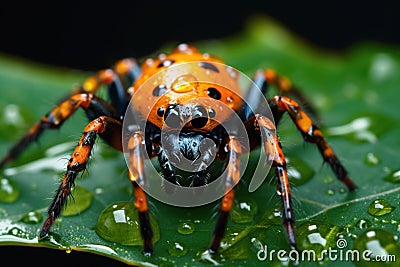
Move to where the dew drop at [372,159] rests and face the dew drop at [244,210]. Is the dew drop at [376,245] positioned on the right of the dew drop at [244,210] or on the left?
left

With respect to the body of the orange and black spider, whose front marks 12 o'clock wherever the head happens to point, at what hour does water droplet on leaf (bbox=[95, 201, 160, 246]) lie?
The water droplet on leaf is roughly at 1 o'clock from the orange and black spider.

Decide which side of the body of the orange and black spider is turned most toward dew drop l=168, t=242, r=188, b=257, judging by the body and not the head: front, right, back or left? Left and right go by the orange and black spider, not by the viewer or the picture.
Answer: front

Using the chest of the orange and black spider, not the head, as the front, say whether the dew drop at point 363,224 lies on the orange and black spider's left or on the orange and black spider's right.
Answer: on the orange and black spider's left

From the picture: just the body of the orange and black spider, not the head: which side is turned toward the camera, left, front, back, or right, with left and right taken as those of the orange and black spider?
front

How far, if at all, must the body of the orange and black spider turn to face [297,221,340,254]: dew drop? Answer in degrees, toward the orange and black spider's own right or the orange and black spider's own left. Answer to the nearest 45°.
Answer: approximately 45° to the orange and black spider's own left

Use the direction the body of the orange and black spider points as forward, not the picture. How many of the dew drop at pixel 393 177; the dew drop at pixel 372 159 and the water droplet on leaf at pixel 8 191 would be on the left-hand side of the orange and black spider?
2

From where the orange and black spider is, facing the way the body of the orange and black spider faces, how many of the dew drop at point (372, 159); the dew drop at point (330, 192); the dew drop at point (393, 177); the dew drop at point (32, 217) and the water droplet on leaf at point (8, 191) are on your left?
3

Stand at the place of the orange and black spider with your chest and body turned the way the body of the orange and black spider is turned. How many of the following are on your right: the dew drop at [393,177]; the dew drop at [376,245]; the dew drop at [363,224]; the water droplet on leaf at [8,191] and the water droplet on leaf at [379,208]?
1

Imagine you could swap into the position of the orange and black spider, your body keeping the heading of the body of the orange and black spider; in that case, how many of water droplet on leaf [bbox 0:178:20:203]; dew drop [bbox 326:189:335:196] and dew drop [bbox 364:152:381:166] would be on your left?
2

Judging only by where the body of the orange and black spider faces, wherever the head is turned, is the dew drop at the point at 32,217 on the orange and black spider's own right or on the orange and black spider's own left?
on the orange and black spider's own right

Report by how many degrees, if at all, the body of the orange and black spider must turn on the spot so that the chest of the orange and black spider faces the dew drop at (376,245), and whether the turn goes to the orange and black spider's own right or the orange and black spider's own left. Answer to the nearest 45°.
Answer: approximately 45° to the orange and black spider's own left

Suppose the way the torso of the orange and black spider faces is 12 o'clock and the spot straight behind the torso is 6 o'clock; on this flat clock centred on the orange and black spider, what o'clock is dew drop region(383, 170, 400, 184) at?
The dew drop is roughly at 9 o'clock from the orange and black spider.

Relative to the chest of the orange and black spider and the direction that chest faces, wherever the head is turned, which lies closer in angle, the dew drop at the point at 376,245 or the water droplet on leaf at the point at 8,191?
the dew drop

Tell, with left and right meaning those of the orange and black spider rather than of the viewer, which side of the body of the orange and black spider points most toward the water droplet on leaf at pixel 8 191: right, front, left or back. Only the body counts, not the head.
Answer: right

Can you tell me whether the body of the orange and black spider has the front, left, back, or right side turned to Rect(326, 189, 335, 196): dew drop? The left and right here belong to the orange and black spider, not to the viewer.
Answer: left
